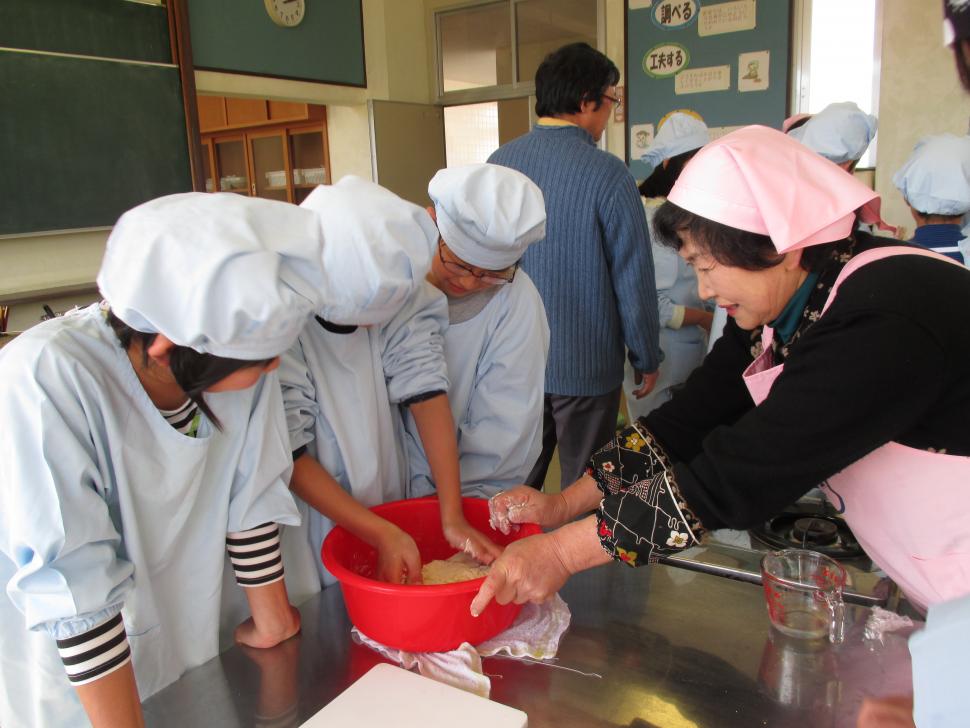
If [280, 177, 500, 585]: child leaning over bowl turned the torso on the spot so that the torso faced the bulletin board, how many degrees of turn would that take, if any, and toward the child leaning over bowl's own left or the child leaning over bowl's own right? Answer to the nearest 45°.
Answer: approximately 90° to the child leaning over bowl's own left

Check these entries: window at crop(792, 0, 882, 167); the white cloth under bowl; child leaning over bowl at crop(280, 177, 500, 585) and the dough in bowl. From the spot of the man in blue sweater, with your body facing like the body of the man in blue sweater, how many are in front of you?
1

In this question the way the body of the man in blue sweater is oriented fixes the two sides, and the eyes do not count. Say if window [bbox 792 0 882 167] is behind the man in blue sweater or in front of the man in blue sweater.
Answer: in front

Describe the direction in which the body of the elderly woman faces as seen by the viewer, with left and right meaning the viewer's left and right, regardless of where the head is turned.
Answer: facing to the left of the viewer

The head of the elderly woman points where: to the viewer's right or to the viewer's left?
to the viewer's left

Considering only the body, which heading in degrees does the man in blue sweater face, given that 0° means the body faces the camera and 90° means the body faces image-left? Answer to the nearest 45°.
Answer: approximately 225°

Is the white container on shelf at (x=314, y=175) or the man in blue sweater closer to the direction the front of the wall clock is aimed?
the man in blue sweater

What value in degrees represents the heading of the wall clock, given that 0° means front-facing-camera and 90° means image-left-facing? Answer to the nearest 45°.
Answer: approximately 315°

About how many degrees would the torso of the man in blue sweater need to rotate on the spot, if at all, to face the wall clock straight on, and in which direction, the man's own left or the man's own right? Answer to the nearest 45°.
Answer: approximately 90° to the man's own left

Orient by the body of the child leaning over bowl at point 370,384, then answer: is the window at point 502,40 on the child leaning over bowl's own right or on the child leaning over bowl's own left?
on the child leaning over bowl's own left

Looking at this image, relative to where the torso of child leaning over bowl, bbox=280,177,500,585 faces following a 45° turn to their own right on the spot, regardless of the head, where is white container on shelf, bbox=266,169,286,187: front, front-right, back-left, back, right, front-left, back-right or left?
back
